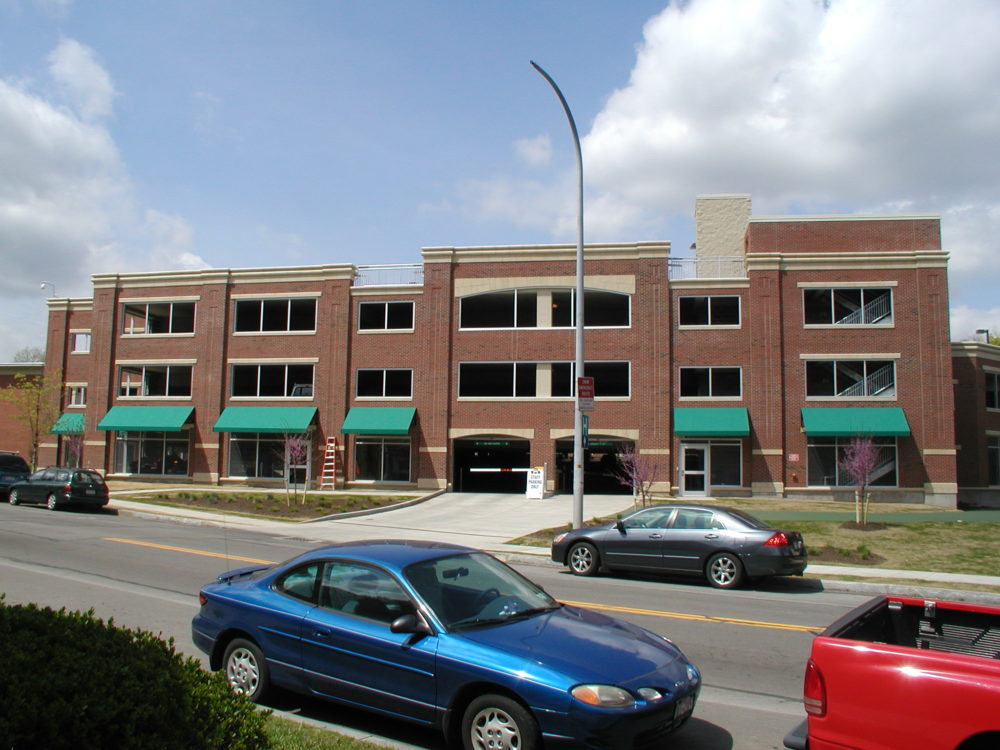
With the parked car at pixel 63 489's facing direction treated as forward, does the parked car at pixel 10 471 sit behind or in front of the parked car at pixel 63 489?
in front

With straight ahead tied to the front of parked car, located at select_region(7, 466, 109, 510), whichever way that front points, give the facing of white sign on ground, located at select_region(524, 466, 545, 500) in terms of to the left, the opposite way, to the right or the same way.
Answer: to the left

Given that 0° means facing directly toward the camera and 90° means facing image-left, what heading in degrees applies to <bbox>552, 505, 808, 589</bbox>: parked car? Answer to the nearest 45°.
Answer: approximately 90°

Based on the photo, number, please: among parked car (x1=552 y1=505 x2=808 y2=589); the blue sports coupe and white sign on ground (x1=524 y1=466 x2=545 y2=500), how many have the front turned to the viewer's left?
1

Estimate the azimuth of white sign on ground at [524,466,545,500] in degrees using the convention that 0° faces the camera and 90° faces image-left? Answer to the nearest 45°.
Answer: approximately 0°

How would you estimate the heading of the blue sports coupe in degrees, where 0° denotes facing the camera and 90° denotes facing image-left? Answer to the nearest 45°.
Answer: approximately 315°

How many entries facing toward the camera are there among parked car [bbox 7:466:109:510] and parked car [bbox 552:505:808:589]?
0

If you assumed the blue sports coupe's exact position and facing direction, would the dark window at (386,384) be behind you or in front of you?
behind

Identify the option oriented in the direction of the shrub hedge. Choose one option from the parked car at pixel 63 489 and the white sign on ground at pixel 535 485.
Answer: the white sign on ground

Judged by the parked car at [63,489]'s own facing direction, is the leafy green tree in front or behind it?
in front

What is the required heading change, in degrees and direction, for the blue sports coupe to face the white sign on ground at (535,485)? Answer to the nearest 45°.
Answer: approximately 135° to its left

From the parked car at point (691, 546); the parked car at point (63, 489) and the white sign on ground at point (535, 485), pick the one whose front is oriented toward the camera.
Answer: the white sign on ground

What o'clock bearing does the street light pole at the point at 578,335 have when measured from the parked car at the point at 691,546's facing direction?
The street light pole is roughly at 2 o'clock from the parked car.

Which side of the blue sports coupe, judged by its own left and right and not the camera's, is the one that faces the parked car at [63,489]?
back

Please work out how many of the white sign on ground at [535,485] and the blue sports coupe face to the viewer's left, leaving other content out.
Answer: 0

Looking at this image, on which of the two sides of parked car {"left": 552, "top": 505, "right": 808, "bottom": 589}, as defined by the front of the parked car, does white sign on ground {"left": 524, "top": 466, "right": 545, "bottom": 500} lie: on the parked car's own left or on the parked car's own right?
on the parked car's own right

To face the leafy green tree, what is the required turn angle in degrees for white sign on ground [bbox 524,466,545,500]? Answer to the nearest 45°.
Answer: approximately 90° to its right

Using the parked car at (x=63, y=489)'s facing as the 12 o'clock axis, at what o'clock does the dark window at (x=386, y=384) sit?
The dark window is roughly at 4 o'clock from the parked car.

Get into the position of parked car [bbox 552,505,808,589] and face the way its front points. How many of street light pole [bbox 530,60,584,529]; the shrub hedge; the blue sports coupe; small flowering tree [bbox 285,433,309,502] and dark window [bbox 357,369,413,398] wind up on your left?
2
